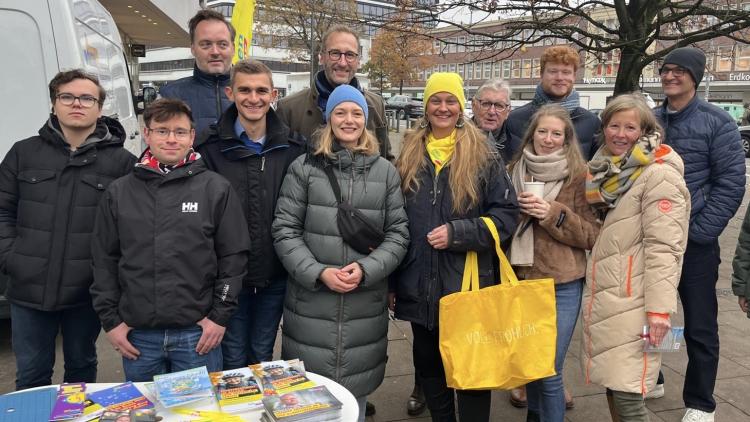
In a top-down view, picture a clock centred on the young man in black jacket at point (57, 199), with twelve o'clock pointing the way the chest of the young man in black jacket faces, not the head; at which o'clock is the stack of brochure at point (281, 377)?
The stack of brochure is roughly at 11 o'clock from the young man in black jacket.

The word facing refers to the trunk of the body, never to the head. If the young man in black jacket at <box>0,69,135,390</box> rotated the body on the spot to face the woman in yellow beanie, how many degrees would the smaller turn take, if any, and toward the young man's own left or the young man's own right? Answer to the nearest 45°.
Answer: approximately 45° to the young man's own left

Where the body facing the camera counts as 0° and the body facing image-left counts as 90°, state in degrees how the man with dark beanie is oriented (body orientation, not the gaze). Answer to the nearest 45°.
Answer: approximately 45°

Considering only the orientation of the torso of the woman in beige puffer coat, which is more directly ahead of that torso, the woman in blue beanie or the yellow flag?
the woman in blue beanie

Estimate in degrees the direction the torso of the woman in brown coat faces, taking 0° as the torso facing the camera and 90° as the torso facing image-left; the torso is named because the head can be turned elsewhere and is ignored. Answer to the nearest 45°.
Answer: approximately 45°

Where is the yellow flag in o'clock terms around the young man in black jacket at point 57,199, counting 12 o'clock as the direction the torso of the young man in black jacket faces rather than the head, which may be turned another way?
The yellow flag is roughly at 7 o'clock from the young man in black jacket.
